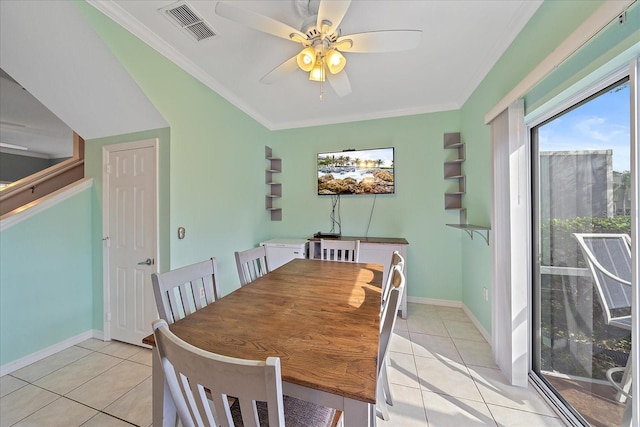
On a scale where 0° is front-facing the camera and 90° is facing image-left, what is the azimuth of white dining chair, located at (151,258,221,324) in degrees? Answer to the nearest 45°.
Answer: approximately 315°

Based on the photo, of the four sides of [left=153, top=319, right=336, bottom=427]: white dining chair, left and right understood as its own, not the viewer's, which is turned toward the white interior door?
left

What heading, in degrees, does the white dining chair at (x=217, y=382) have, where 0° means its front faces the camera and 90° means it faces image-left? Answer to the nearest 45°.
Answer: approximately 225°

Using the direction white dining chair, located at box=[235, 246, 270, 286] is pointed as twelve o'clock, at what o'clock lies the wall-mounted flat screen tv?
The wall-mounted flat screen tv is roughly at 9 o'clock from the white dining chair.

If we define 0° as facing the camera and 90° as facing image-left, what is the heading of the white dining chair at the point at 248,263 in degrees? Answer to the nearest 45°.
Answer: approximately 315°

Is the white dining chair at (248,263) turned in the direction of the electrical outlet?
yes

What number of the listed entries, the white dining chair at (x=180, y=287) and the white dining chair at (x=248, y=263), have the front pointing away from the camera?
0

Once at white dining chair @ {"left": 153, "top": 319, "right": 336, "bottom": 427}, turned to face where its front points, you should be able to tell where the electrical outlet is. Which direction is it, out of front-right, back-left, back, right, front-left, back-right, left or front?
front-right

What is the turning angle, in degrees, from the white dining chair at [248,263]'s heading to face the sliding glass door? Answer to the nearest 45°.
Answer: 0° — it already faces it

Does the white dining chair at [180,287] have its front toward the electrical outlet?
yes

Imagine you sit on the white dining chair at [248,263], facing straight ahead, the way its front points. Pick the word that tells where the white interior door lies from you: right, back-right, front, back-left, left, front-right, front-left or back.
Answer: back

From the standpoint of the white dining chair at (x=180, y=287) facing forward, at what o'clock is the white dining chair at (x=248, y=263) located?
the white dining chair at (x=248, y=263) is roughly at 9 o'clock from the white dining chair at (x=180, y=287).
